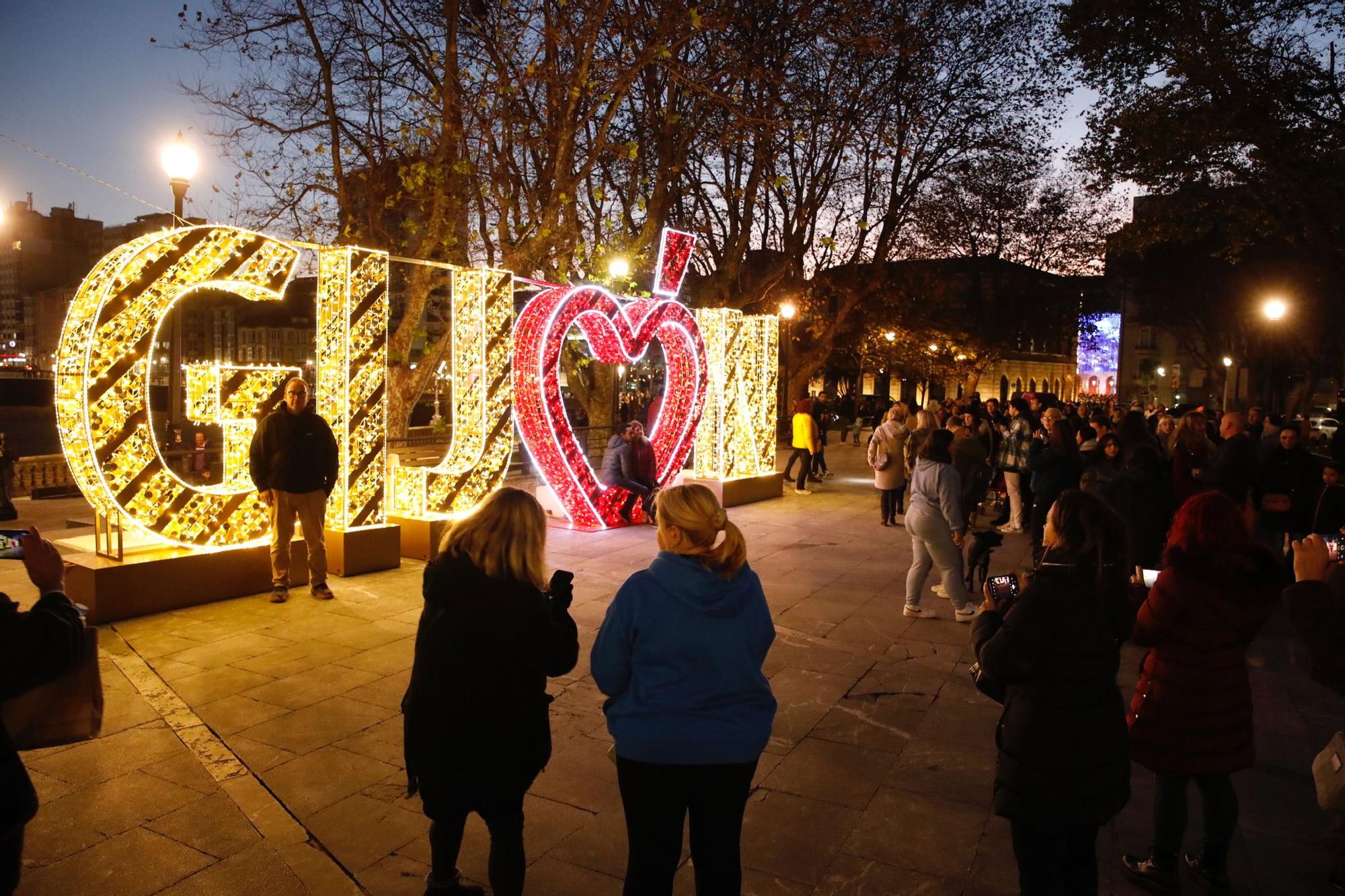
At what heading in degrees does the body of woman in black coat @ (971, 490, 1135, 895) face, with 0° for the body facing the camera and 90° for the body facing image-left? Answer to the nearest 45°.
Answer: approximately 135°

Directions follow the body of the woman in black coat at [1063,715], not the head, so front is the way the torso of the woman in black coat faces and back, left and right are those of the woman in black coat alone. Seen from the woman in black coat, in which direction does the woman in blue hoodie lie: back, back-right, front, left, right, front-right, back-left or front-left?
left

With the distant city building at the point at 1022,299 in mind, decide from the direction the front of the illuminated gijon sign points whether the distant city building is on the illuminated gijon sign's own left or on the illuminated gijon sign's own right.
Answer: on the illuminated gijon sign's own left

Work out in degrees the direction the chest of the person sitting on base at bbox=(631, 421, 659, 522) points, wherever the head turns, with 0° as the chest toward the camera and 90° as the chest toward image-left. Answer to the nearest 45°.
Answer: approximately 315°

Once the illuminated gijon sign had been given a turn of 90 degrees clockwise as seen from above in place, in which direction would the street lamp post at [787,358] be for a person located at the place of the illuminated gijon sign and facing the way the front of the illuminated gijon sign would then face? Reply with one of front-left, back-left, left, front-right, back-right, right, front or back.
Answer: back

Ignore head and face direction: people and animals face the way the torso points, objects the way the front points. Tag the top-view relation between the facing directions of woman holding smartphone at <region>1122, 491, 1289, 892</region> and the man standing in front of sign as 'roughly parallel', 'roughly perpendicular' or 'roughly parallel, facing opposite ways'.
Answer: roughly parallel, facing opposite ways

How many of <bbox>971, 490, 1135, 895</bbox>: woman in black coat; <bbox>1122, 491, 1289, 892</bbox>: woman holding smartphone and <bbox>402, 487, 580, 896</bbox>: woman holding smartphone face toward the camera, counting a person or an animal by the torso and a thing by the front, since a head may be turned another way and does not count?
0

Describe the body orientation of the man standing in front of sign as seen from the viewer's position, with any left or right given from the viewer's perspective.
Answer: facing the viewer

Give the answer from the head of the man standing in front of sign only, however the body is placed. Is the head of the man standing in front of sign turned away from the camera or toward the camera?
toward the camera

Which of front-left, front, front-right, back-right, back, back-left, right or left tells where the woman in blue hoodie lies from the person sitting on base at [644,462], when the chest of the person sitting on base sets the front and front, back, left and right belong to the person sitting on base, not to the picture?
front-right

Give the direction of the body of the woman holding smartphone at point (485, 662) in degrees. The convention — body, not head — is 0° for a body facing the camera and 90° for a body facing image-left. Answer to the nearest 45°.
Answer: approximately 225°

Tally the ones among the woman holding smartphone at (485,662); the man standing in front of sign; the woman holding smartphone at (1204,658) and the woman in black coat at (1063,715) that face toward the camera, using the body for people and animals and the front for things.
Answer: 1

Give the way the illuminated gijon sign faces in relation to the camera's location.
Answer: facing the viewer and to the right of the viewer

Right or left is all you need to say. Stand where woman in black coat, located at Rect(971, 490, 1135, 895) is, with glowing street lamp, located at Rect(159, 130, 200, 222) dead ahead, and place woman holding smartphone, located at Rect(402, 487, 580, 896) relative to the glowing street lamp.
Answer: left

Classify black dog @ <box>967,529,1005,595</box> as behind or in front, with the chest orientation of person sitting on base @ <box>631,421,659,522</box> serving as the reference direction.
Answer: in front

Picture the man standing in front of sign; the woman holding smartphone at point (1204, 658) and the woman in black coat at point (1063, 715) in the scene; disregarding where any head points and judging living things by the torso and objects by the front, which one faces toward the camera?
the man standing in front of sign

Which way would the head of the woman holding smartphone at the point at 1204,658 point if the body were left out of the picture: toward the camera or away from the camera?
away from the camera

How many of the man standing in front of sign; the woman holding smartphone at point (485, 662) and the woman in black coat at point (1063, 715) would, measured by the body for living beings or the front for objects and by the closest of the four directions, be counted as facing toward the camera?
1

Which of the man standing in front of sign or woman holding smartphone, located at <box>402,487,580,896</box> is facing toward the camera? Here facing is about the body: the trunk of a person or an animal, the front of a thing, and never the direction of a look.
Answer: the man standing in front of sign

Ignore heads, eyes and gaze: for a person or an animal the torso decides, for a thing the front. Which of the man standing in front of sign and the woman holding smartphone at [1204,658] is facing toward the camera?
the man standing in front of sign
